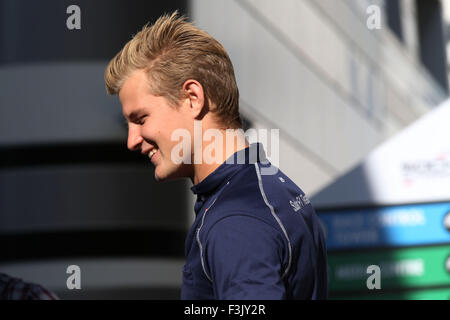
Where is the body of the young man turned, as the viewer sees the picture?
to the viewer's left

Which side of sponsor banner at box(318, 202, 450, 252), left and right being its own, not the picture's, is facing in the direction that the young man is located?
front

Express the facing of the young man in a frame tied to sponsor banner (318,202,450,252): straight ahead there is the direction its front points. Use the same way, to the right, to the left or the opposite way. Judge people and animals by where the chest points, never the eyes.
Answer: to the right

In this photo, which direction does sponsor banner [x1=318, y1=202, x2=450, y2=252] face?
toward the camera

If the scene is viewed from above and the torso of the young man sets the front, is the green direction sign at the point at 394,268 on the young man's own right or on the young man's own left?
on the young man's own right

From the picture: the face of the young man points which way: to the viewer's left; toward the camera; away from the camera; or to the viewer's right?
to the viewer's left

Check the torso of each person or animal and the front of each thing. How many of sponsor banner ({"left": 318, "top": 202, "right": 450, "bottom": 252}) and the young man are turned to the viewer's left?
1

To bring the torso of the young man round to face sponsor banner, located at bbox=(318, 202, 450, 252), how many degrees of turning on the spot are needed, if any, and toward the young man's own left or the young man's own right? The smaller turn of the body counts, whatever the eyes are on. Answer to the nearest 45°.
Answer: approximately 90° to the young man's own right
